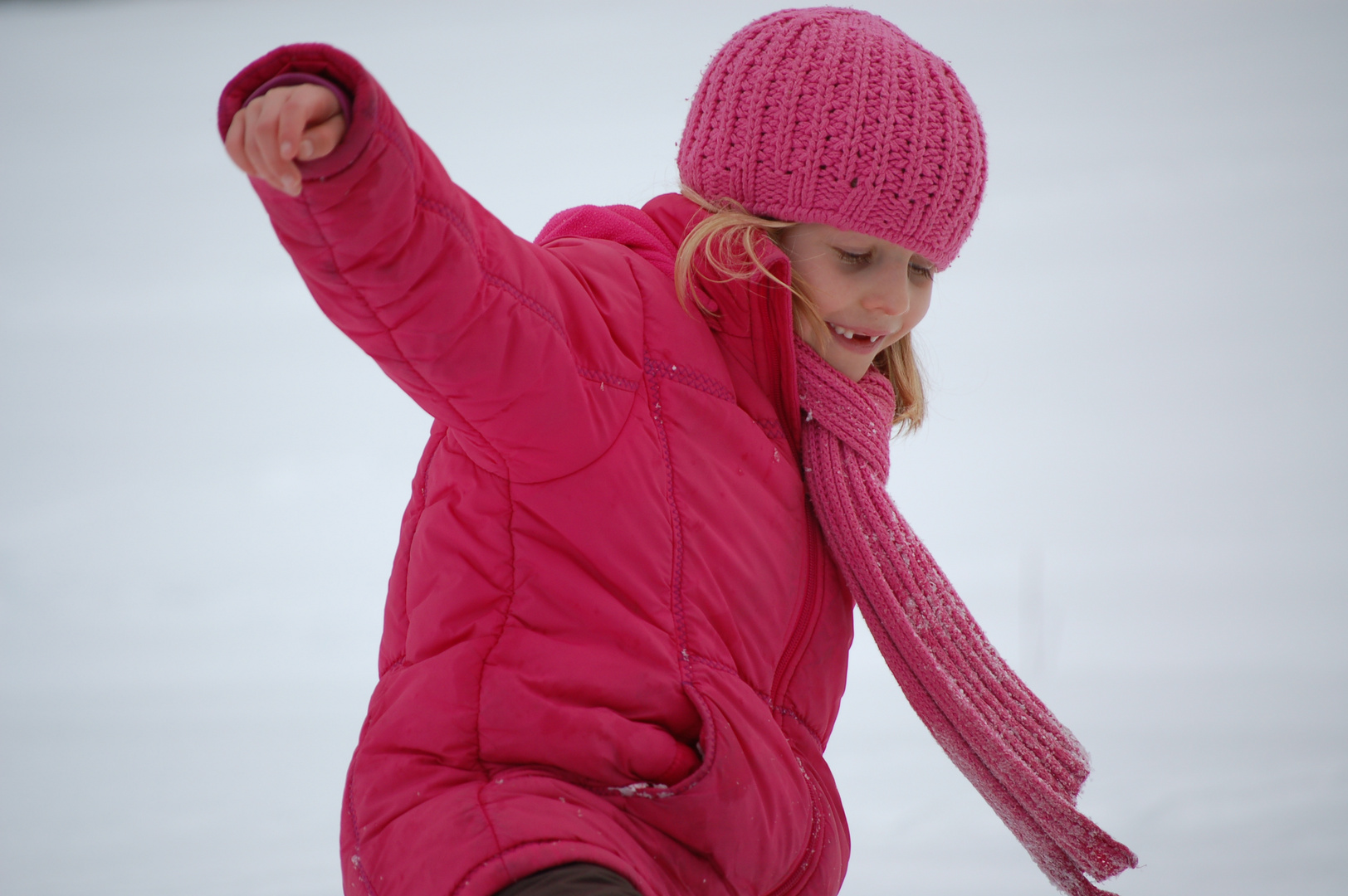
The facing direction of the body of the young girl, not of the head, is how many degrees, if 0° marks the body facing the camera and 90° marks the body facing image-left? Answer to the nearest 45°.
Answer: approximately 315°
